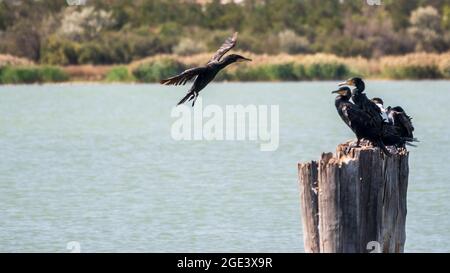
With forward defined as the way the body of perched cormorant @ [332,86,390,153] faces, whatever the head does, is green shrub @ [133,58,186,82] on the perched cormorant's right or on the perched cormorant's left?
on the perched cormorant's right

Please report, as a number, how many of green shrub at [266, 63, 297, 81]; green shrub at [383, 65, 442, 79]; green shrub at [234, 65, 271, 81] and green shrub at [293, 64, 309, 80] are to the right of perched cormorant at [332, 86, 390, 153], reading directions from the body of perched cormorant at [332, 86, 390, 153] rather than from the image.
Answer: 4

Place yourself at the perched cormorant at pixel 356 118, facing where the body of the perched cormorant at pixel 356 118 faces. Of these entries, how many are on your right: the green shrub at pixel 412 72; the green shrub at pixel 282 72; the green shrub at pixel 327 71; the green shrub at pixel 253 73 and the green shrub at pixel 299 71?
5

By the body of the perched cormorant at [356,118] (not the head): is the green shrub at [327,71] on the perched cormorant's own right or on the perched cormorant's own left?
on the perched cormorant's own right

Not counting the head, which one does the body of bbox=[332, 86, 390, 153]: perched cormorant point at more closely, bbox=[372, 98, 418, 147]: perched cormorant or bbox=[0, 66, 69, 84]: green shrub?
the green shrub

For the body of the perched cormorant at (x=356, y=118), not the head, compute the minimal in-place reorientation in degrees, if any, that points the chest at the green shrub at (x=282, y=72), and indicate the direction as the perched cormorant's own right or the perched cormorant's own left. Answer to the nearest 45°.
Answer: approximately 90° to the perched cormorant's own right

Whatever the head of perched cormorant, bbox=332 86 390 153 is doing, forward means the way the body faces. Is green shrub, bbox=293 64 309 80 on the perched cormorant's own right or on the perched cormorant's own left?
on the perched cormorant's own right

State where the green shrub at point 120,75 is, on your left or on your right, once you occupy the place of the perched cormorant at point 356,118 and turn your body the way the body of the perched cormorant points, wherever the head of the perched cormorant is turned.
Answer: on your right

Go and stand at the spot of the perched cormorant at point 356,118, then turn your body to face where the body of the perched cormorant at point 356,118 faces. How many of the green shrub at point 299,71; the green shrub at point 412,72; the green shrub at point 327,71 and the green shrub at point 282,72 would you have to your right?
4

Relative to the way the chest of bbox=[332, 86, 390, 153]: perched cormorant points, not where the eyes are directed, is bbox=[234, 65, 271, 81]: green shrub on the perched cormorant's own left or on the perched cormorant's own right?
on the perched cormorant's own right

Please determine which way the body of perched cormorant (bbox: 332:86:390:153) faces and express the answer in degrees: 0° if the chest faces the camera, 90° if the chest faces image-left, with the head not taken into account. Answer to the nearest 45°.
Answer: approximately 90°

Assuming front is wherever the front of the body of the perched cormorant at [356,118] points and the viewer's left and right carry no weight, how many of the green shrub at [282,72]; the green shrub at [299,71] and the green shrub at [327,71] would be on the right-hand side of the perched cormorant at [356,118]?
3
